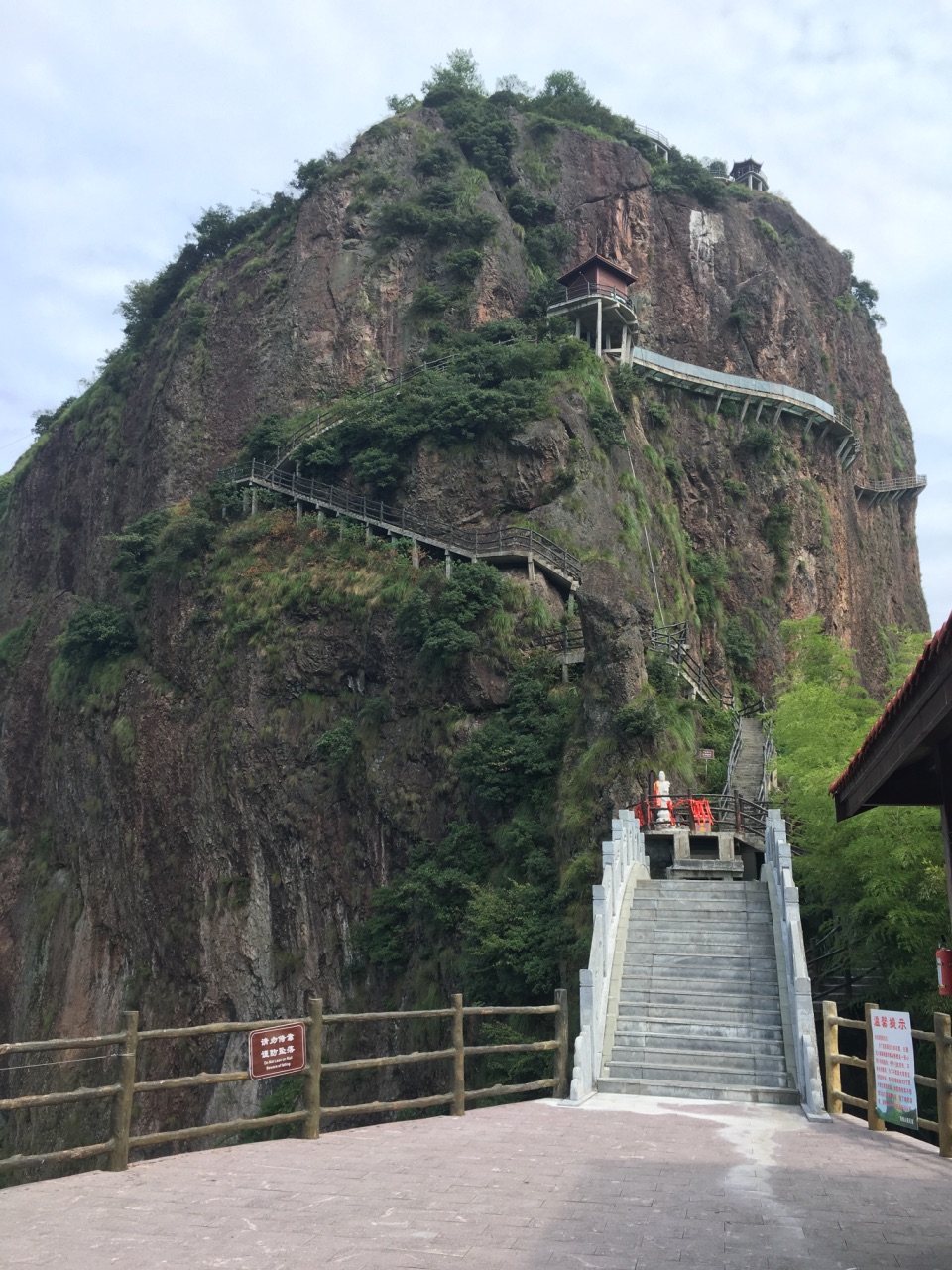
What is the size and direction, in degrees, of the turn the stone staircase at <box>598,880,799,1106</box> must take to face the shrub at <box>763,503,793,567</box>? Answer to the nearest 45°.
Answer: approximately 180°

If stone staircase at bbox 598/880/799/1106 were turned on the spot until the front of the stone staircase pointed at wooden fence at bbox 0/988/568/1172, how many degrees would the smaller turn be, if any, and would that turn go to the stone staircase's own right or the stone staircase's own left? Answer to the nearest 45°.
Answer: approximately 45° to the stone staircase's own right

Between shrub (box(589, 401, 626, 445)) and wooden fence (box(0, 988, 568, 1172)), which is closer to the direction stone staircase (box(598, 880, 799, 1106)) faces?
the wooden fence

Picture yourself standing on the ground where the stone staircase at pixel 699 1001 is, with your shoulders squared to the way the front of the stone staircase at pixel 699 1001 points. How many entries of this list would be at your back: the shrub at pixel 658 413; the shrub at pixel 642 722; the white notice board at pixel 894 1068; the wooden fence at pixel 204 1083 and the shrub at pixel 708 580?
3

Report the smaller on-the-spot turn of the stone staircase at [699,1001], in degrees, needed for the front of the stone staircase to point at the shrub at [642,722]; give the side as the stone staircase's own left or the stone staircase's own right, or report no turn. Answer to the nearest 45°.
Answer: approximately 180°

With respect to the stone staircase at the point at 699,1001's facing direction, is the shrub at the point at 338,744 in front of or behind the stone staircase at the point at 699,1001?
behind

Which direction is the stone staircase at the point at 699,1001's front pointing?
toward the camera

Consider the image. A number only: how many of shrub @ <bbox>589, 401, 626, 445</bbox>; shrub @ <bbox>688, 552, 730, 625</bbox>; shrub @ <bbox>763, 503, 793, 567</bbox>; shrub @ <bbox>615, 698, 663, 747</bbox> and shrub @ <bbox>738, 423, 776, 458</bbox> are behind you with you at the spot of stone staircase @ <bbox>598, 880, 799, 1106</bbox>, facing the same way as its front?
5

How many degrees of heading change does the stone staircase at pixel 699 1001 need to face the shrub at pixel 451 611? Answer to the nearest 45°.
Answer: approximately 135° to its right

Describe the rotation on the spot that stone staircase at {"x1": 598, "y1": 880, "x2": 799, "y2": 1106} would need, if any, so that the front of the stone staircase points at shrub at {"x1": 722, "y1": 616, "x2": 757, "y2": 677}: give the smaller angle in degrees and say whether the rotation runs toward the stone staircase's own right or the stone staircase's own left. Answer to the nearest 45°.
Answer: approximately 180°

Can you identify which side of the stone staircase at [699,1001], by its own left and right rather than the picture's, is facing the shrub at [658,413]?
back

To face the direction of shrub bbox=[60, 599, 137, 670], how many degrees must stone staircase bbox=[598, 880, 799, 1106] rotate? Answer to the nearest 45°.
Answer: approximately 135° to its right

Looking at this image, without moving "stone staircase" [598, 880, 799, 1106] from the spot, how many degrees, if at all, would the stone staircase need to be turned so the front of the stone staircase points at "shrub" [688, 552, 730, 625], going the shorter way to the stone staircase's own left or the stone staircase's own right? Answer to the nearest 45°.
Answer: approximately 180°

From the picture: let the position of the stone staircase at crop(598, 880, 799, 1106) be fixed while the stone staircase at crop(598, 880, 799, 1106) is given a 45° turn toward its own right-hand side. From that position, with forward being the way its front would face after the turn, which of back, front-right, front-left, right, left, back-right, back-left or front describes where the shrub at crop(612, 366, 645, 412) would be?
back-right
